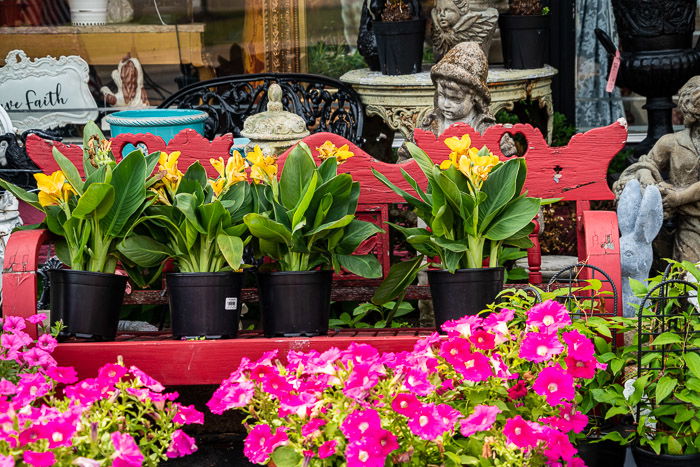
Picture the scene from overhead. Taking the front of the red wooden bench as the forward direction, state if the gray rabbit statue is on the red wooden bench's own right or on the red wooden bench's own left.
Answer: on the red wooden bench's own left

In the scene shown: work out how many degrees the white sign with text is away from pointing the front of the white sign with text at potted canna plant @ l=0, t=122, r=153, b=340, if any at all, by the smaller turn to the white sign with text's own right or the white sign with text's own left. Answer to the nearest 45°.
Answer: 0° — it already faces it

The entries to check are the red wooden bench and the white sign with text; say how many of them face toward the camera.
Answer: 2

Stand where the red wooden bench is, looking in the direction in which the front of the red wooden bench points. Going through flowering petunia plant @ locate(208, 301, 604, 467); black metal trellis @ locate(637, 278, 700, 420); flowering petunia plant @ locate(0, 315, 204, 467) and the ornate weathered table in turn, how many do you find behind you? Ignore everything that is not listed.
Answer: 1

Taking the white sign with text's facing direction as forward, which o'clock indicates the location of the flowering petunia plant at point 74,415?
The flowering petunia plant is roughly at 12 o'clock from the white sign with text.

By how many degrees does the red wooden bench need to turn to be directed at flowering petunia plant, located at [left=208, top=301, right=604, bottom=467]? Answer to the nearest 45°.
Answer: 0° — it already faces it

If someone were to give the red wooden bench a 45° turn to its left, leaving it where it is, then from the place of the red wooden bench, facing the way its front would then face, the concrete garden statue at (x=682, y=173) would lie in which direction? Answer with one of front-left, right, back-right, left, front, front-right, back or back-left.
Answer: left

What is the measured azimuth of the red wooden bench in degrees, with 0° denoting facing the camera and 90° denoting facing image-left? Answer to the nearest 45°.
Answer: approximately 0°

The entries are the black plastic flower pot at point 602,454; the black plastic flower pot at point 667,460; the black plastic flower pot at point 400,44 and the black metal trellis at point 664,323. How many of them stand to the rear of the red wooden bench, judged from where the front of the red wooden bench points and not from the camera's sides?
1

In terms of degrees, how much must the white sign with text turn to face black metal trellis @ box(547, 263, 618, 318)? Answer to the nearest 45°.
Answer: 0° — it already faces it

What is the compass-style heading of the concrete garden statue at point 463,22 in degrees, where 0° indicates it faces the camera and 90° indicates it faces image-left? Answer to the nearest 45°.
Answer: approximately 45°

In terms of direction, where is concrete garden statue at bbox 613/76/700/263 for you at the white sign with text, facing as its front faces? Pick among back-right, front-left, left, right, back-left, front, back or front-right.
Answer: front-left

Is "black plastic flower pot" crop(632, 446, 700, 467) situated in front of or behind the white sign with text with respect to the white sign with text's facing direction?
in front

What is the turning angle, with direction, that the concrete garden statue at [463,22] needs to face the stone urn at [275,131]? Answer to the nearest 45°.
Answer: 0° — it already faces it
